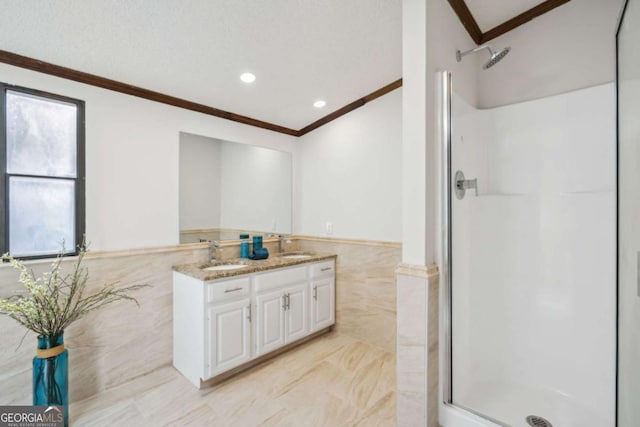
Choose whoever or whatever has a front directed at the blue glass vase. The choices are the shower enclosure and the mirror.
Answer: the shower enclosure

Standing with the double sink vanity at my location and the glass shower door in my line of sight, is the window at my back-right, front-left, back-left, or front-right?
back-right

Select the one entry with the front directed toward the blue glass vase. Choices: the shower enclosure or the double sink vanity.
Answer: the shower enclosure

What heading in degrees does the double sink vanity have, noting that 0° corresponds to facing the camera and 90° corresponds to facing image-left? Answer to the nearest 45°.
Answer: approximately 315°

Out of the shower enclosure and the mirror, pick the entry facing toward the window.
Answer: the shower enclosure

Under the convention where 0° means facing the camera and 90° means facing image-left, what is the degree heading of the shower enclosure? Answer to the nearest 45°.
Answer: approximately 45°

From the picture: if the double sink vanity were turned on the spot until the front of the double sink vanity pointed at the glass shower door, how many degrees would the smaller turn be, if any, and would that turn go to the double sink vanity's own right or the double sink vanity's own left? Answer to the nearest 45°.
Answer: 0° — it already faces it

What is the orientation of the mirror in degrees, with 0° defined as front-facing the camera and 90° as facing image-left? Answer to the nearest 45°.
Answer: approximately 315°

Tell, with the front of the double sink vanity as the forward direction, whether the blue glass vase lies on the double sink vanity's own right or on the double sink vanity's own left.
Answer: on the double sink vanity's own right
